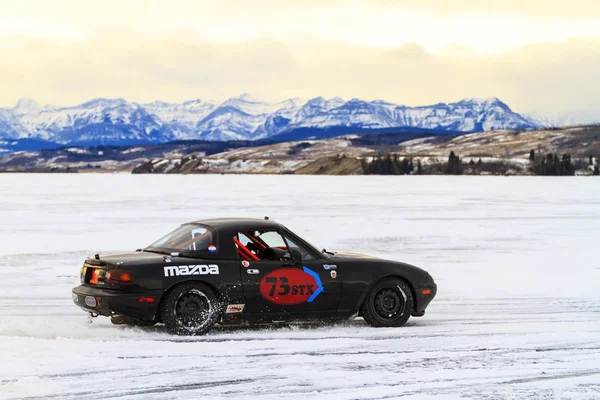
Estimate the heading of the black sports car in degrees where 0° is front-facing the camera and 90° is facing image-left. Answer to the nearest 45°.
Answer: approximately 270°
